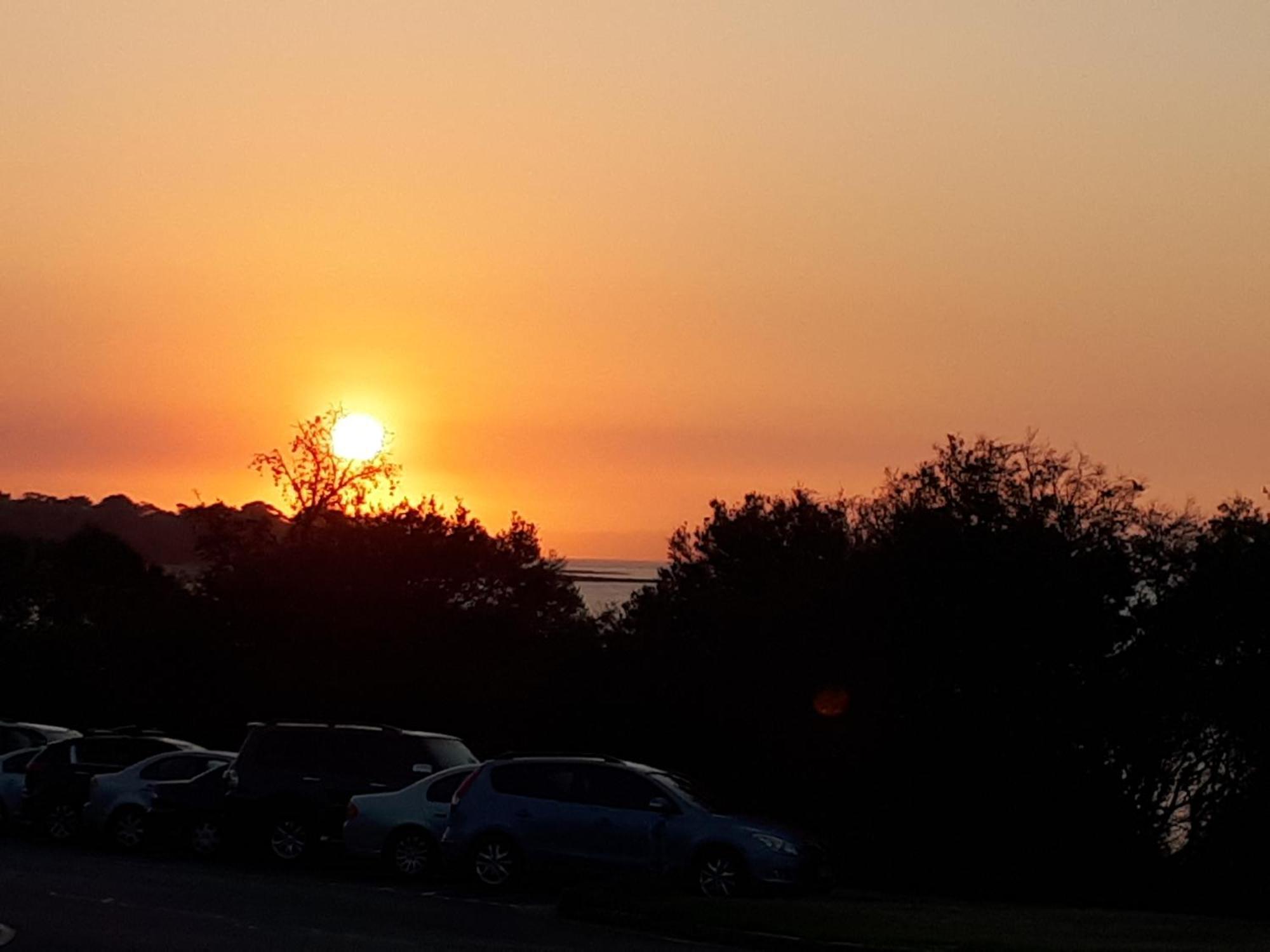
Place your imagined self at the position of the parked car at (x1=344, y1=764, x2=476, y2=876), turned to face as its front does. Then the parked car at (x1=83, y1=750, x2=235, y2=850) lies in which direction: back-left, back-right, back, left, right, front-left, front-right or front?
back-left

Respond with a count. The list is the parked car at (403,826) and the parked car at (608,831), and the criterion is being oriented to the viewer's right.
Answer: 2

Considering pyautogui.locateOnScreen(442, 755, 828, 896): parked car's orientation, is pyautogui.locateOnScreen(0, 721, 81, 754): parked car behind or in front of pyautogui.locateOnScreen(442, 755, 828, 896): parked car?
behind

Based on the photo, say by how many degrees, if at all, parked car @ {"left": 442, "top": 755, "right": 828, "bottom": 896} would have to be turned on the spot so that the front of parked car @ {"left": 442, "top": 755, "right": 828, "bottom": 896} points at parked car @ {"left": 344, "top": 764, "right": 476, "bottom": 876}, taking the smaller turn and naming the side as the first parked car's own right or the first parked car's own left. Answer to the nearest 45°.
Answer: approximately 135° to the first parked car's own left

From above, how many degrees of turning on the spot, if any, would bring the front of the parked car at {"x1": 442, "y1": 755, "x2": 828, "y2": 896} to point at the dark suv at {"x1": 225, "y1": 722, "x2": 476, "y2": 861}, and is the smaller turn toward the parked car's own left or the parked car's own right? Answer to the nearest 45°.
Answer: approximately 135° to the parked car's own left

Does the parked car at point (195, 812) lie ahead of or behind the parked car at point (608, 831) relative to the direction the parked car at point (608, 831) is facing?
behind

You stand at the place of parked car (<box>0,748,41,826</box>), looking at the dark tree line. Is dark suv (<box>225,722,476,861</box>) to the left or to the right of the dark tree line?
right

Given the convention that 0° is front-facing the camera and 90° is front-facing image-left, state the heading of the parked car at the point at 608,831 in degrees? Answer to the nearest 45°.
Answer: approximately 270°

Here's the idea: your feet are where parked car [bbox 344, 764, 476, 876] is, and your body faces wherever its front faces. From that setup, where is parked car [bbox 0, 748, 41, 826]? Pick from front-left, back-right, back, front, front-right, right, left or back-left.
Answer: back-left

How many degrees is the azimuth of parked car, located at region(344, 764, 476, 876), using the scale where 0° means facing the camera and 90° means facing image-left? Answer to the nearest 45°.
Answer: approximately 270°
